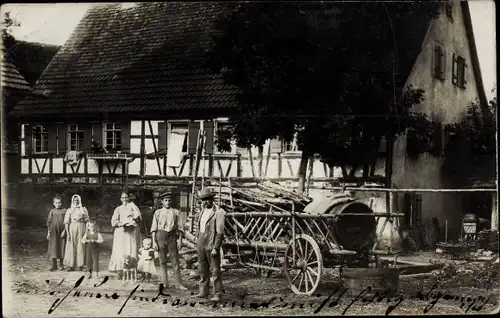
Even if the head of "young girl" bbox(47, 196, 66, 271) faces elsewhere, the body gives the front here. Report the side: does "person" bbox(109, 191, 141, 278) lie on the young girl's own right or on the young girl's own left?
on the young girl's own left

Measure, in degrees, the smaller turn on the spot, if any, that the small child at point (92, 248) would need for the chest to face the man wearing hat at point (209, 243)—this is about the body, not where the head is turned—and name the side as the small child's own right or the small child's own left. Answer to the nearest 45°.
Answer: approximately 45° to the small child's own left

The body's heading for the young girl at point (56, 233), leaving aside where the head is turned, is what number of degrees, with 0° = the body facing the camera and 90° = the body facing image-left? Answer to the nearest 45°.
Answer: approximately 0°

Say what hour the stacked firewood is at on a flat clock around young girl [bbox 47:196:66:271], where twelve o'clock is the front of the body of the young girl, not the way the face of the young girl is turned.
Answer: The stacked firewood is roughly at 9 o'clock from the young girl.

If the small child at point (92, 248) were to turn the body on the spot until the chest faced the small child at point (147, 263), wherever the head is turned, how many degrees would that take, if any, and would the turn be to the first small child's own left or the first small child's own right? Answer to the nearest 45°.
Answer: approximately 45° to the first small child's own left
